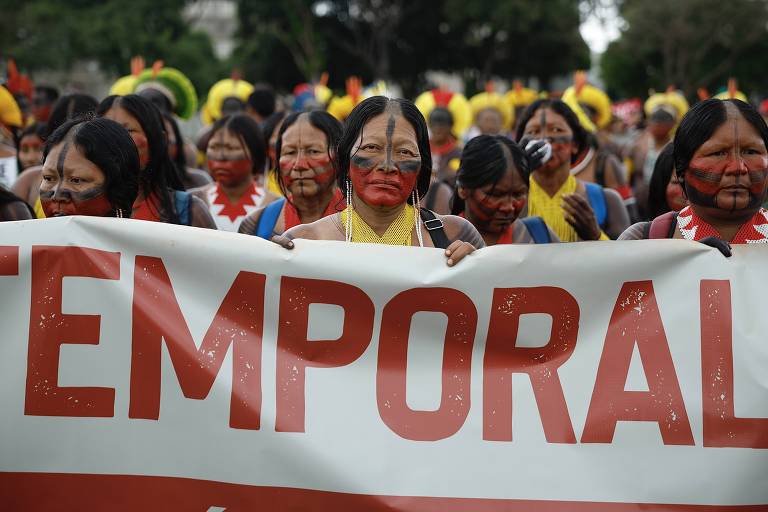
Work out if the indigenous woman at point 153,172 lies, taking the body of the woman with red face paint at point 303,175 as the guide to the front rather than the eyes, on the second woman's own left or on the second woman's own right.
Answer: on the second woman's own right

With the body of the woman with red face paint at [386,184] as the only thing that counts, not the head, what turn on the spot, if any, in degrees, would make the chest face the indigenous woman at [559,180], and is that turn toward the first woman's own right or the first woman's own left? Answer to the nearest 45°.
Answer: approximately 135° to the first woman's own left

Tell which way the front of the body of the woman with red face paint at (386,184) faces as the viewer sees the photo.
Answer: toward the camera

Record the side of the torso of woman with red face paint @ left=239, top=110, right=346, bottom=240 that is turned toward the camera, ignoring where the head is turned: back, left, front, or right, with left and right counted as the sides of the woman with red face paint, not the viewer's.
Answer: front

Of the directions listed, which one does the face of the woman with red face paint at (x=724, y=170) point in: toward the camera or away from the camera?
toward the camera

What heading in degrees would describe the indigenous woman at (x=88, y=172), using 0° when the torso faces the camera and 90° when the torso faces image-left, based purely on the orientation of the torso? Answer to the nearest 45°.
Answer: approximately 45°

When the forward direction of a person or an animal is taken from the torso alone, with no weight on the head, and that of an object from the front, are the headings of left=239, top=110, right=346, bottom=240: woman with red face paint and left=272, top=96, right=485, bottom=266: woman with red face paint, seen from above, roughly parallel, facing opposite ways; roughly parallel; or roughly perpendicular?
roughly parallel

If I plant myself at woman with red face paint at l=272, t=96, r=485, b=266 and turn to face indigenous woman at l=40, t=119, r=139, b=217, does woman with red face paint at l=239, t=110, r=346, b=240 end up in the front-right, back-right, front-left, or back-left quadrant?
front-right

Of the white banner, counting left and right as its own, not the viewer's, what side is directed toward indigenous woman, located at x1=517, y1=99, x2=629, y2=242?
back

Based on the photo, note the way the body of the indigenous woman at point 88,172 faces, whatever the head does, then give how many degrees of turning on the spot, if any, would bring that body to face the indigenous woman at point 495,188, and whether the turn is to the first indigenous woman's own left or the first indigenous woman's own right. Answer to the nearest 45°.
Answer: approximately 135° to the first indigenous woman's own left

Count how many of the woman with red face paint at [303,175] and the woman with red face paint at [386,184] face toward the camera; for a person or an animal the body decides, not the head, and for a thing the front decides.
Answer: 2
